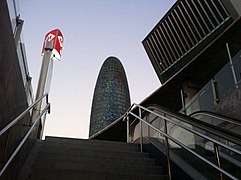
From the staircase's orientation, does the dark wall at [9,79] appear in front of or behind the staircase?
in front

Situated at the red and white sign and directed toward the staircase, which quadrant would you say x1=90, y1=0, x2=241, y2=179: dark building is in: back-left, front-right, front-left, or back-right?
front-left

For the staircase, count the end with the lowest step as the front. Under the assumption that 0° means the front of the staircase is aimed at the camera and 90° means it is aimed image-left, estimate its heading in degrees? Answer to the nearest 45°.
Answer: approximately 0°

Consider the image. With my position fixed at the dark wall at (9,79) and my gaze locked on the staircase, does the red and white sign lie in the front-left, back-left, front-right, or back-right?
front-left
